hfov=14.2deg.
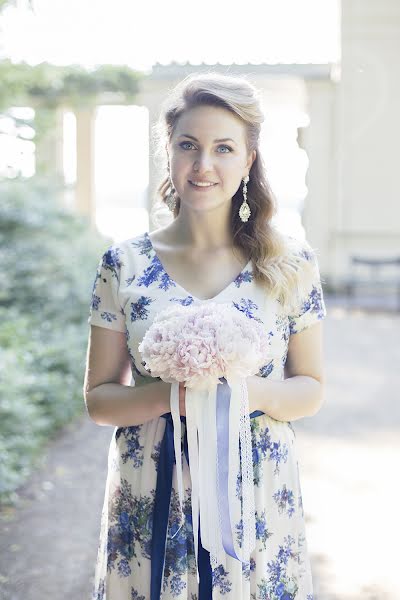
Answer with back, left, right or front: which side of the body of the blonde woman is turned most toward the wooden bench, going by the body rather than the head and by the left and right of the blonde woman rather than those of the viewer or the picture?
back

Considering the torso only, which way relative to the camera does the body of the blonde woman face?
toward the camera

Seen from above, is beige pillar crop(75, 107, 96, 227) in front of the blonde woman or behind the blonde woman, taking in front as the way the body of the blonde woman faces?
behind
